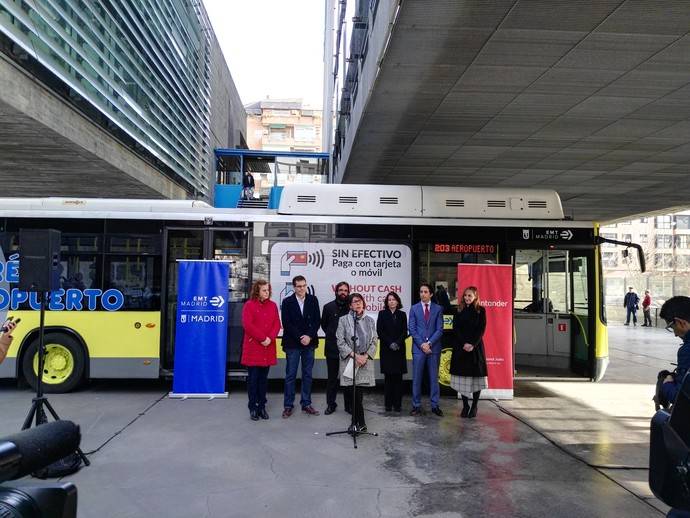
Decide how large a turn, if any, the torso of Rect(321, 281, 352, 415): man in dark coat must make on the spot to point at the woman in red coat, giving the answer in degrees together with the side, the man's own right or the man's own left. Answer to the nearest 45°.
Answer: approximately 90° to the man's own right

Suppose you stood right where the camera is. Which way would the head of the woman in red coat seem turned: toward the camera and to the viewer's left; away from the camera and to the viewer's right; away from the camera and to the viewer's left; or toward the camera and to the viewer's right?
toward the camera and to the viewer's right

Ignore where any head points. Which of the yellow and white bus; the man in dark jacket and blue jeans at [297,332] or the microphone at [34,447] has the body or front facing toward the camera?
the man in dark jacket and blue jeans

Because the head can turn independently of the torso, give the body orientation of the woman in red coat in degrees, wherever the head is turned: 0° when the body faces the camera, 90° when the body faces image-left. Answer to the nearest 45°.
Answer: approximately 315°

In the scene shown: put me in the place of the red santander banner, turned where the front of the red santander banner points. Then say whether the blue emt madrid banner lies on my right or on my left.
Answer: on my right

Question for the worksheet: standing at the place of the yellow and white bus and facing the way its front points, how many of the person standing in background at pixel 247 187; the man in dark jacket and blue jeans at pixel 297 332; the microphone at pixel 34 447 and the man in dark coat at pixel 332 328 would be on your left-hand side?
1

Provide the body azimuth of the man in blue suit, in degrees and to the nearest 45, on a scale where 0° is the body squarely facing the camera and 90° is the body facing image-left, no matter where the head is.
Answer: approximately 0°

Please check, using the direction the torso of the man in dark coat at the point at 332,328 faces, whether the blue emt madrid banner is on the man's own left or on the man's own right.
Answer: on the man's own right

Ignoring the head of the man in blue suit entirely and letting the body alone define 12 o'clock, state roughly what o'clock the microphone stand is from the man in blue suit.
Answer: The microphone stand is roughly at 1 o'clock from the man in blue suit.

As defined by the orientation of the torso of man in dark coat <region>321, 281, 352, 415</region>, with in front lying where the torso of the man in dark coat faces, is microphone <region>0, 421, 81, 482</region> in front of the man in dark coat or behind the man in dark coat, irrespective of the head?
in front
